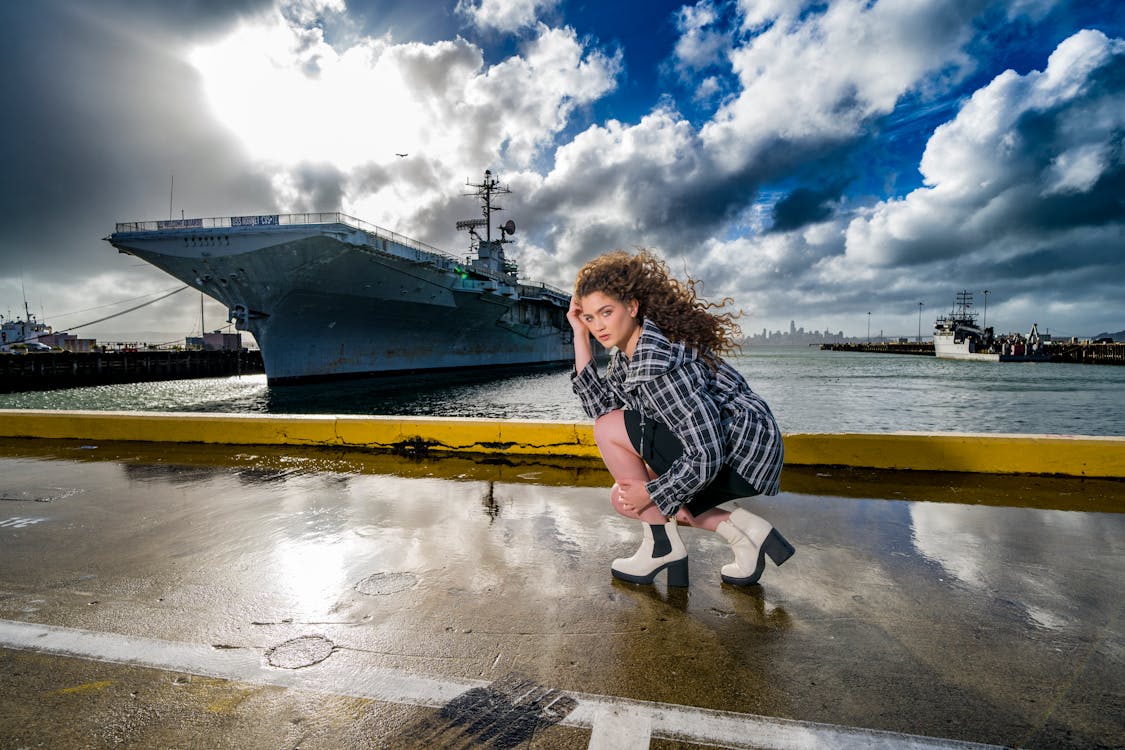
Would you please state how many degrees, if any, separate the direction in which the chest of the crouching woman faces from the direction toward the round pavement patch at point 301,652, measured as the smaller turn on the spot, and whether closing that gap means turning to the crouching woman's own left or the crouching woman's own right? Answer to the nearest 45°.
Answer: approximately 45° to the crouching woman's own left

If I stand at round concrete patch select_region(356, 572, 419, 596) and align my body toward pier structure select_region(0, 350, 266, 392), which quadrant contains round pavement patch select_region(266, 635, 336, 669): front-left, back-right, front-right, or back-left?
back-left

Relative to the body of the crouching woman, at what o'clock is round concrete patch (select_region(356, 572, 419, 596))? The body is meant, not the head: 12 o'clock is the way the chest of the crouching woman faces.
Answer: The round concrete patch is roughly at 12 o'clock from the crouching woman.

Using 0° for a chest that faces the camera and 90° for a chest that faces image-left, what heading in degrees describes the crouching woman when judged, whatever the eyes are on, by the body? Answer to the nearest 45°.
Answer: approximately 90°
